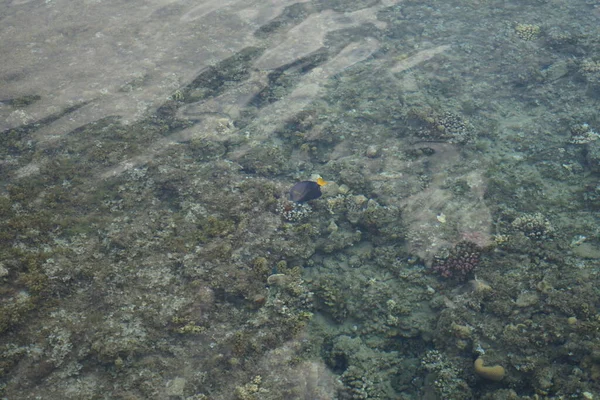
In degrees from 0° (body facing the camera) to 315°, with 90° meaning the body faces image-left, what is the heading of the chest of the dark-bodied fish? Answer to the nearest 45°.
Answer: approximately 45°
